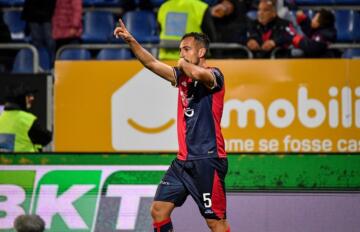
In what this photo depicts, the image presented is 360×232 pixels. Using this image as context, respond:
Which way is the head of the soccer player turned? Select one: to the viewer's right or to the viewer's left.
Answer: to the viewer's left

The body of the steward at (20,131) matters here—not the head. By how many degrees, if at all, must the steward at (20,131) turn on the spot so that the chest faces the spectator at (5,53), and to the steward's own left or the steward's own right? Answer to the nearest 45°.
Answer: approximately 45° to the steward's own left

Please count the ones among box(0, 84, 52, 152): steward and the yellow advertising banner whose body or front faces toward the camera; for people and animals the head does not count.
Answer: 1

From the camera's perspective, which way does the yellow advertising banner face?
toward the camera

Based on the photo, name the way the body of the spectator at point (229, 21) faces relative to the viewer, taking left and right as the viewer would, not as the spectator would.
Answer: facing the viewer and to the left of the viewer

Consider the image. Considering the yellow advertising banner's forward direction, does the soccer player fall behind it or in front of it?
in front

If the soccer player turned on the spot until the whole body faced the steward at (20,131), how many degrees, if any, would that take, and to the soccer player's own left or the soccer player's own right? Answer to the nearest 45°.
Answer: approximately 90° to the soccer player's own right

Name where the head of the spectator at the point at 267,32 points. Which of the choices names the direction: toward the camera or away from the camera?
toward the camera

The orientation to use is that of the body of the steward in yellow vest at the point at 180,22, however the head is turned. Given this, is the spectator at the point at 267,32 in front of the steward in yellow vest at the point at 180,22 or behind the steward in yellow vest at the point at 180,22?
in front

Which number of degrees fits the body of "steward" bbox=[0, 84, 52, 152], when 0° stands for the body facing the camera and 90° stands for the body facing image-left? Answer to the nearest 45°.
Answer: approximately 225°

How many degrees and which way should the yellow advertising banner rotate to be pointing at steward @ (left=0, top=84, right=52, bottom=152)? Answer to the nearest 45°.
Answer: approximately 90° to its right

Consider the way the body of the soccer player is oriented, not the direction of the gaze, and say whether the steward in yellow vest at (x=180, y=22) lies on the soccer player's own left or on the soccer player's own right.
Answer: on the soccer player's own right
